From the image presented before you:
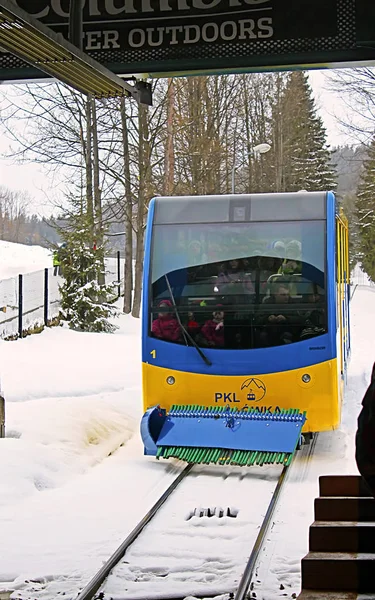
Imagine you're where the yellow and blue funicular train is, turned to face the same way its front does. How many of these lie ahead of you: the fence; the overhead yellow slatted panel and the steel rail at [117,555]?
2

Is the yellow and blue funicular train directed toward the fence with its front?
no

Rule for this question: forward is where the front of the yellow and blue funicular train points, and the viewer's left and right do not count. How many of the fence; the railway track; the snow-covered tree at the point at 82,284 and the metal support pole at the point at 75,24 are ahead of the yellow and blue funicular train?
2

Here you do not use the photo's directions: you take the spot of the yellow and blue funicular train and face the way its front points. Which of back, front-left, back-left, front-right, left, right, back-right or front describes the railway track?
front

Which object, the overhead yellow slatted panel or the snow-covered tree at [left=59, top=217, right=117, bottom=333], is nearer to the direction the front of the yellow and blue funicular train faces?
the overhead yellow slatted panel

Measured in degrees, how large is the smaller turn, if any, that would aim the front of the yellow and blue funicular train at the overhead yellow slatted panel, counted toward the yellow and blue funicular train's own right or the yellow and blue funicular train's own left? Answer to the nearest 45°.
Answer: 0° — it already faces it

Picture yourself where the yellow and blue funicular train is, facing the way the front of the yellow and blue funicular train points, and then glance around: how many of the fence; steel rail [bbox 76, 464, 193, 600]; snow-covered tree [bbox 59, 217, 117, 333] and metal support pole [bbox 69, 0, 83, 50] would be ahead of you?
2

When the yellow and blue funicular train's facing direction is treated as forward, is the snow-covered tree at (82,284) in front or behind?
behind

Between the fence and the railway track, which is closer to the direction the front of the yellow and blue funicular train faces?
the railway track

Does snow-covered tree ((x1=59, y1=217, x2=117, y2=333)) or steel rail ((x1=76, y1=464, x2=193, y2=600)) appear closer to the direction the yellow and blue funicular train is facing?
the steel rail

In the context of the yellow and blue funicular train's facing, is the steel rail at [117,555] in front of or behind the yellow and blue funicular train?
in front

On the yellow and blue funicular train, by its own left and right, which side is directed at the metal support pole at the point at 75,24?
front

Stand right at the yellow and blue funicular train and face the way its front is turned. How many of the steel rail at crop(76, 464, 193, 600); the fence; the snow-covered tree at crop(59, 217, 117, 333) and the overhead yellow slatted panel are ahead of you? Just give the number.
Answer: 2

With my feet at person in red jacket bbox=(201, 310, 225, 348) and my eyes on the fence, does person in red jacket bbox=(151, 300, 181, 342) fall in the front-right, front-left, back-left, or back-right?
front-left

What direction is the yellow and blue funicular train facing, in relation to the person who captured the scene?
facing the viewer

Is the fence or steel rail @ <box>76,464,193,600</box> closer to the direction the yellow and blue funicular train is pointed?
the steel rail
